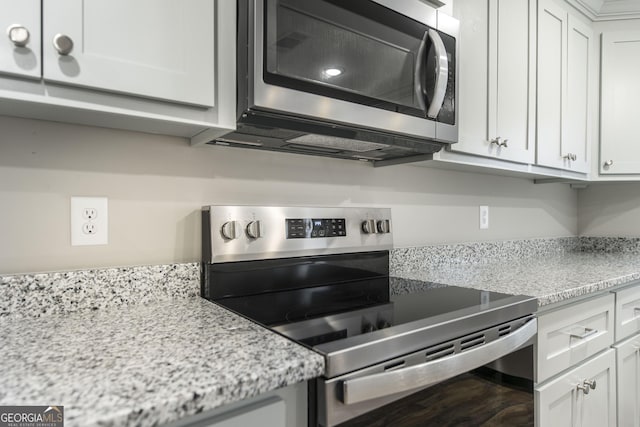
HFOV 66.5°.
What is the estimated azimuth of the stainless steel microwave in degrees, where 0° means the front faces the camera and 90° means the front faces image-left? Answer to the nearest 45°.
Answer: approximately 315°

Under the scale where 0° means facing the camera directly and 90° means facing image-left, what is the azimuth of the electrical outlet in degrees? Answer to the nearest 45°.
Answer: approximately 0°

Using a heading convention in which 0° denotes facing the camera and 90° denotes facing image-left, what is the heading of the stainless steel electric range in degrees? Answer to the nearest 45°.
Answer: approximately 315°

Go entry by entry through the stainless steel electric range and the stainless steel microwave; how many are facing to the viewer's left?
0
